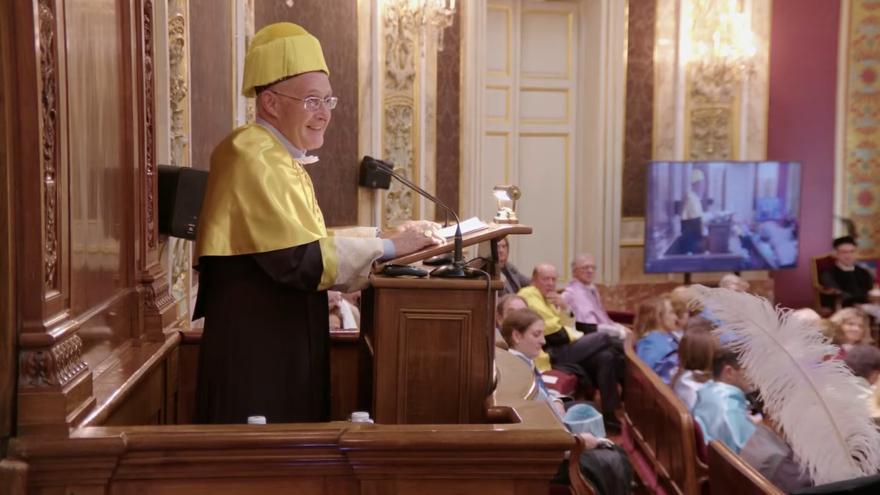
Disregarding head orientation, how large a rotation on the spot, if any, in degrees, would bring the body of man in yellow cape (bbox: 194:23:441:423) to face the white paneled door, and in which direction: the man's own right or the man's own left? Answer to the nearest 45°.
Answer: approximately 90° to the man's own left

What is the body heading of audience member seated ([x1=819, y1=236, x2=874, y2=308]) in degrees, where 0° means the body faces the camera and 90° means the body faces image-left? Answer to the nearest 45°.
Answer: approximately 0°

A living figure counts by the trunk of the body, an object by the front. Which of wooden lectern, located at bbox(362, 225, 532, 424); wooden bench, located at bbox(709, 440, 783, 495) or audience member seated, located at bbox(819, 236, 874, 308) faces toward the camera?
the audience member seated

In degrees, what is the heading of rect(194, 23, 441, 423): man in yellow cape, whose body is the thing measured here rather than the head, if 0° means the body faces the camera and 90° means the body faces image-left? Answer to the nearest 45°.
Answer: approximately 270°

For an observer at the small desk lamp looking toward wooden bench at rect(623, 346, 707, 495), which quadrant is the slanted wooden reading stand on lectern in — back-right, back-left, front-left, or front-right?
back-right
